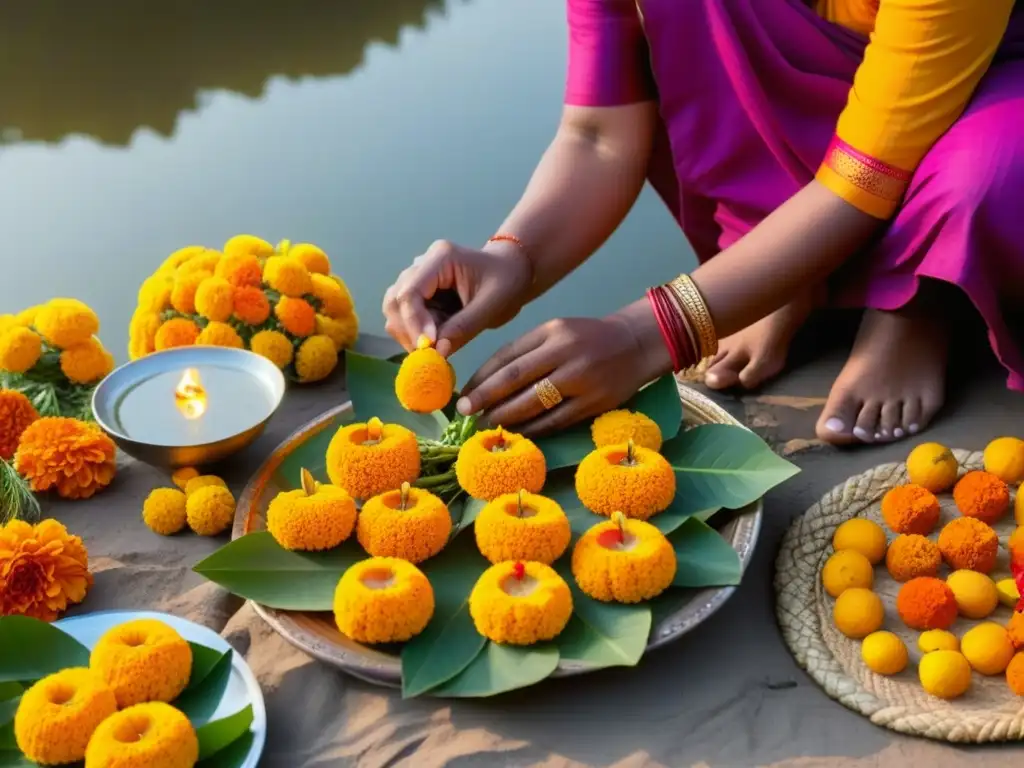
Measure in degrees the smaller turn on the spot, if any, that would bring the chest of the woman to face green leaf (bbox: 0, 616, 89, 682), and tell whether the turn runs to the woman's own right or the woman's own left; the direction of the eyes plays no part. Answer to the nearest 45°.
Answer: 0° — they already face it

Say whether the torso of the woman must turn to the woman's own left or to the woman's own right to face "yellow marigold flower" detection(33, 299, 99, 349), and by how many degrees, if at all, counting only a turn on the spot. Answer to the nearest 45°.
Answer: approximately 45° to the woman's own right

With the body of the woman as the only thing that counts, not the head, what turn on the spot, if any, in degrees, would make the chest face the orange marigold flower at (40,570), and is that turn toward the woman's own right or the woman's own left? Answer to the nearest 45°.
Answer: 0° — they already face it

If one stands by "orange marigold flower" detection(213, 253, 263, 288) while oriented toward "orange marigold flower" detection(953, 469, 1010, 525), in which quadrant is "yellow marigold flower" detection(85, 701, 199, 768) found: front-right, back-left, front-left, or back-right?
front-right

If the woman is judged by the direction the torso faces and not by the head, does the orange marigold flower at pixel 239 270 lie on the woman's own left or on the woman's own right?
on the woman's own right

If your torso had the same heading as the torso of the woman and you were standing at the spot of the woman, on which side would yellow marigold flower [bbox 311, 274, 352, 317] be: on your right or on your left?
on your right

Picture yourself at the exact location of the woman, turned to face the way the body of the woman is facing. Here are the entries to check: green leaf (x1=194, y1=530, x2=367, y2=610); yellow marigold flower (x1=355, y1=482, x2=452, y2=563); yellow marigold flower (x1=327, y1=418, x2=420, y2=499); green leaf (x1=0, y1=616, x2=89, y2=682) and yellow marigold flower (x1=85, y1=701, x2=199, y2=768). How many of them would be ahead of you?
5

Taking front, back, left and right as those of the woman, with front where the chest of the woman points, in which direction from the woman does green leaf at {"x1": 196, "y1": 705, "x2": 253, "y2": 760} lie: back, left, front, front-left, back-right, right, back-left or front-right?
front

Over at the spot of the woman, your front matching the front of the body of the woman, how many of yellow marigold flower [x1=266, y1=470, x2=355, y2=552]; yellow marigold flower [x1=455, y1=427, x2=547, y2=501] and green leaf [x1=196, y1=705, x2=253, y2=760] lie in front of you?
3

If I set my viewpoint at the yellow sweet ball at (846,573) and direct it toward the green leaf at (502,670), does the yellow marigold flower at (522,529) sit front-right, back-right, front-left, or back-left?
front-right

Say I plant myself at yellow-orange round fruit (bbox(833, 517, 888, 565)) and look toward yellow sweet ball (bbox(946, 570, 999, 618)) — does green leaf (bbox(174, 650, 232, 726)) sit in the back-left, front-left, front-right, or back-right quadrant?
back-right

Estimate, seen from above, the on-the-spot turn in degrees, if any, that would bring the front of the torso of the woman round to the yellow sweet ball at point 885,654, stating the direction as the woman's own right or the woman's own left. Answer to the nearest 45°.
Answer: approximately 45° to the woman's own left

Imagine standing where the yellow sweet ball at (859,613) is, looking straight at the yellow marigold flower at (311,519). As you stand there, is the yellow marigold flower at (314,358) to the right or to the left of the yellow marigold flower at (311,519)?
right

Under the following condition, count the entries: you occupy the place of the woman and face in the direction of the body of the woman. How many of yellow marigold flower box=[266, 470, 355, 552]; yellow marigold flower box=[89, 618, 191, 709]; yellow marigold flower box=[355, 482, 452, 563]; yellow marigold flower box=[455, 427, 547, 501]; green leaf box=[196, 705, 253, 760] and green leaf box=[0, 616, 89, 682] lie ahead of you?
6

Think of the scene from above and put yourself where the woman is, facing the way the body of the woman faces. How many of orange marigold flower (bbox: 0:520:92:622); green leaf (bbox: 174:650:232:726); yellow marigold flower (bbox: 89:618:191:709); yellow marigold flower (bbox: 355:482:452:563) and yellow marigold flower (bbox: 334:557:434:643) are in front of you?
5

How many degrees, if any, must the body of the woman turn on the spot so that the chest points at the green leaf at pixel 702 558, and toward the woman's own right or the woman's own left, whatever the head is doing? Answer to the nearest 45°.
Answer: approximately 45° to the woman's own left

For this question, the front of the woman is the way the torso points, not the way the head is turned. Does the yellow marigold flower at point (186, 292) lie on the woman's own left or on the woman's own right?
on the woman's own right

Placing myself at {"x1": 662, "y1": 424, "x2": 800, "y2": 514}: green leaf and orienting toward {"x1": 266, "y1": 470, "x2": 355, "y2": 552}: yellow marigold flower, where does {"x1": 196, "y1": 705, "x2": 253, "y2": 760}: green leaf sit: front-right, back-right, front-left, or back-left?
front-left

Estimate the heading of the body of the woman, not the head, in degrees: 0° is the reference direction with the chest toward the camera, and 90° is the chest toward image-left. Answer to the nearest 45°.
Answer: approximately 45°

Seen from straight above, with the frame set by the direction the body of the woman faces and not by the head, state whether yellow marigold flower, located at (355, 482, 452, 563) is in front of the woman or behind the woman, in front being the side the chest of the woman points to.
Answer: in front
